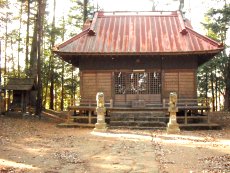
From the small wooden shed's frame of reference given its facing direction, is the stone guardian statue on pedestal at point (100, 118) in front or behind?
in front

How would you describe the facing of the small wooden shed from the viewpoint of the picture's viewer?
facing the viewer

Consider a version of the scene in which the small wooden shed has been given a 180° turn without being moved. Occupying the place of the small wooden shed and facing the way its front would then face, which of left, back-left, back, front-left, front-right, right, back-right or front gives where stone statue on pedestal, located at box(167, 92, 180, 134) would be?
back-right
